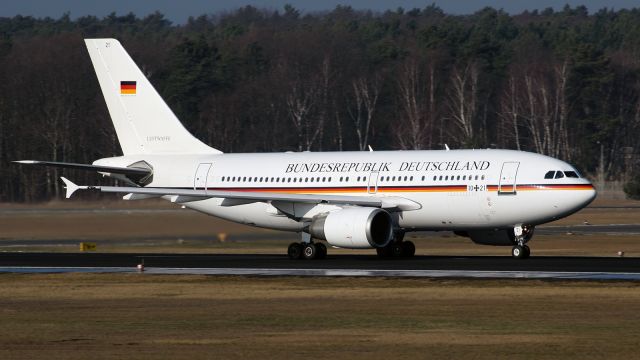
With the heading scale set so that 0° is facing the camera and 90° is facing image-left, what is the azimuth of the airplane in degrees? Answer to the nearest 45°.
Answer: approximately 315°
